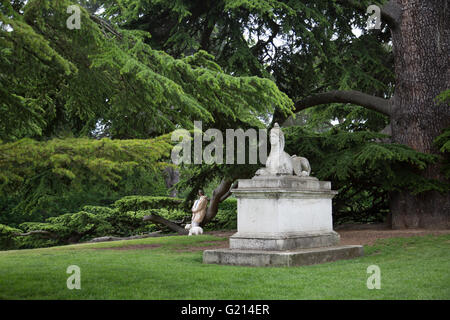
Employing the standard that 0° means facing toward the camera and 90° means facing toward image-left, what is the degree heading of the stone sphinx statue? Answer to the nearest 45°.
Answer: approximately 45°

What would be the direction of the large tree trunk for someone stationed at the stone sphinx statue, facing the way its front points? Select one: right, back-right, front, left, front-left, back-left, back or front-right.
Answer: back

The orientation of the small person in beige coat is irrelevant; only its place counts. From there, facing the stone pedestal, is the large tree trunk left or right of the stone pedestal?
left

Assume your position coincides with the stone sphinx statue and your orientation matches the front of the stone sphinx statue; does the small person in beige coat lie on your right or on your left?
on your right
